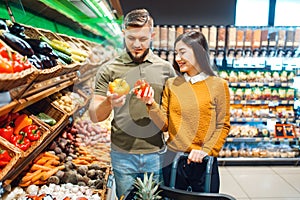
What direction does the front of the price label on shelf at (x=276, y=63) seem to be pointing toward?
toward the camera

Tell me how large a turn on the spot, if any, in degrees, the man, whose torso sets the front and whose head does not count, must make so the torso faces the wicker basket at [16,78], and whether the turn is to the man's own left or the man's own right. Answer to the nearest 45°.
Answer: approximately 45° to the man's own right

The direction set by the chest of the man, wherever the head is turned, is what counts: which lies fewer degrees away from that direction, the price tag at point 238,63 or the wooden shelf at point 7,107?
the wooden shelf

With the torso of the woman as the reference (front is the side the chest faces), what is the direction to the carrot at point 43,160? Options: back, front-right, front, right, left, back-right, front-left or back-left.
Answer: front-right

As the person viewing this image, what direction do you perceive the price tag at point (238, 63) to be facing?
facing the viewer

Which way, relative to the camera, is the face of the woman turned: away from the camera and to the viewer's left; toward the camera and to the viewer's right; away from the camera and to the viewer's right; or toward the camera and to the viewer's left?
toward the camera and to the viewer's left

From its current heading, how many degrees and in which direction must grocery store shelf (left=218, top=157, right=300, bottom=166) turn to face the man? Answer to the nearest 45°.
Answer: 0° — it already faces them

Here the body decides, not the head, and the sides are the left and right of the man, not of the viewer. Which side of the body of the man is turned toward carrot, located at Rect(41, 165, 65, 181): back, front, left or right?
right

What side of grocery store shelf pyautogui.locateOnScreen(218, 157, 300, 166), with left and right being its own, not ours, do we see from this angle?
front

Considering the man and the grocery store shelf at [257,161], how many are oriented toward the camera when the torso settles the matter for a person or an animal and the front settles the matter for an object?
2

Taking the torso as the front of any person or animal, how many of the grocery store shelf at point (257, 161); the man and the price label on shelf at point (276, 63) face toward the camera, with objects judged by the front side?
3
